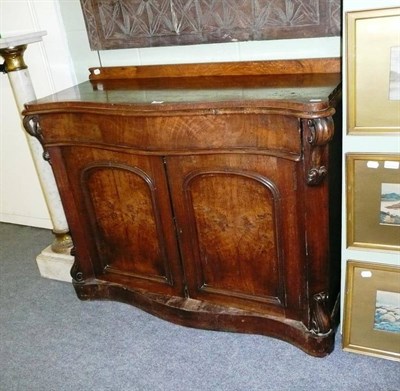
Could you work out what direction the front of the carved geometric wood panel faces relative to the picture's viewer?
facing the viewer

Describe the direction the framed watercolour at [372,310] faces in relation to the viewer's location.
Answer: facing the viewer and to the left of the viewer

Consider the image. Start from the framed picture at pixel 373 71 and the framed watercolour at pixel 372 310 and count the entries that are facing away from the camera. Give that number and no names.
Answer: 0

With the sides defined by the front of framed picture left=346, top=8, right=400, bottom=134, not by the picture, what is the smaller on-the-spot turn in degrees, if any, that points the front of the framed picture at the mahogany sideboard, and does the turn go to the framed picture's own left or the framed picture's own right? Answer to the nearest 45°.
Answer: approximately 45° to the framed picture's own right

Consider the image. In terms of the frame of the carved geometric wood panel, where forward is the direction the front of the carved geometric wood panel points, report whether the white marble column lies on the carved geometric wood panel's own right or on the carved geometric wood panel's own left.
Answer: on the carved geometric wood panel's own right

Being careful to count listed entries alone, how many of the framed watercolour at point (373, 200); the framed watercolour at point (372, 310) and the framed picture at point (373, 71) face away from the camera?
0

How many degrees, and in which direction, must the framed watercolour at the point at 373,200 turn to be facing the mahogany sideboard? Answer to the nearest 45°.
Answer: approximately 45° to its right

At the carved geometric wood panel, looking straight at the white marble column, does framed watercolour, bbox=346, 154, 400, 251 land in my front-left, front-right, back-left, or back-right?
back-left

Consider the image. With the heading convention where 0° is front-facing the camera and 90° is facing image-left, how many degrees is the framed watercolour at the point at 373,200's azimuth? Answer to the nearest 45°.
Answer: approximately 45°

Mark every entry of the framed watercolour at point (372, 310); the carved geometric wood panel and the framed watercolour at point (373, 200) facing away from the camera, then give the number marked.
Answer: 0

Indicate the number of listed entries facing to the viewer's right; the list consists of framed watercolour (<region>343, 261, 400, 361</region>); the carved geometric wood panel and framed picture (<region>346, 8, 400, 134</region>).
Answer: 0
